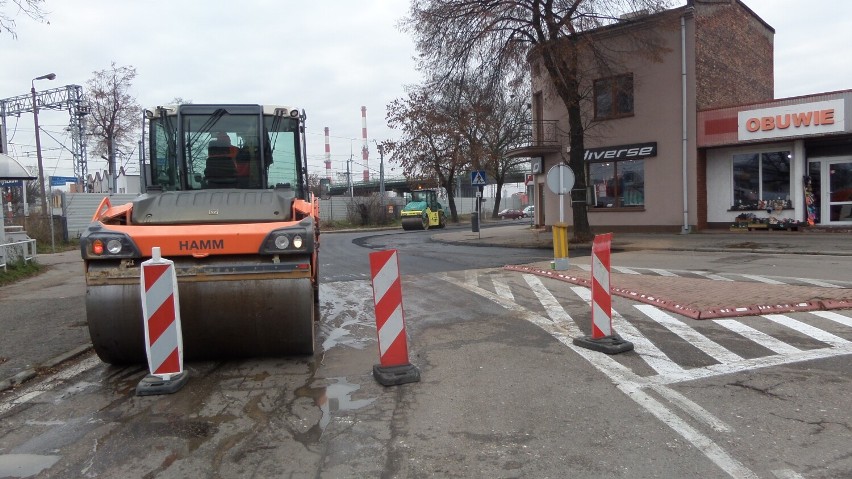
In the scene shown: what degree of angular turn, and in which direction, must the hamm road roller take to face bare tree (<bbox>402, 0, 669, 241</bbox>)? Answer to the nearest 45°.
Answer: approximately 135° to its left

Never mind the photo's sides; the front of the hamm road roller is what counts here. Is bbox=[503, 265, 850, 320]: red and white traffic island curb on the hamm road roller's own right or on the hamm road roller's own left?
on the hamm road roller's own left

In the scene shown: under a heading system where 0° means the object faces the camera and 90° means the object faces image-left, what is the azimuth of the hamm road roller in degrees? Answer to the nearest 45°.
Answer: approximately 0°

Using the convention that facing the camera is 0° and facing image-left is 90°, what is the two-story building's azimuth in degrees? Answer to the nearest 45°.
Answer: approximately 45°

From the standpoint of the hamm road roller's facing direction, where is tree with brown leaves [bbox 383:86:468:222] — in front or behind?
behind

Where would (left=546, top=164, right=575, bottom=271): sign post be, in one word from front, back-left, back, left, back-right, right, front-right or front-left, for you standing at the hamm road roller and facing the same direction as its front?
back-left
